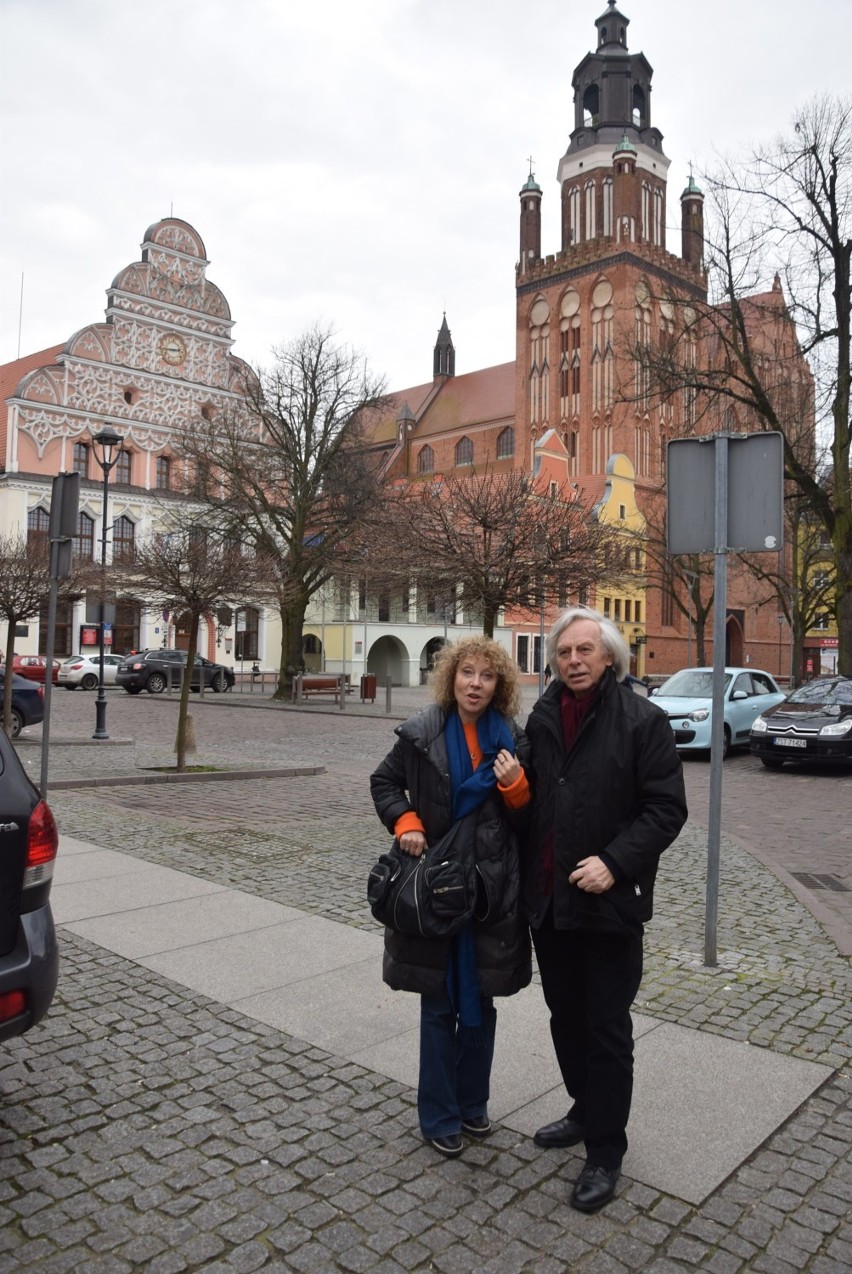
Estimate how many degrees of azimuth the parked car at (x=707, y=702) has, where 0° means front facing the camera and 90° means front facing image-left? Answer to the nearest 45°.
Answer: approximately 45°

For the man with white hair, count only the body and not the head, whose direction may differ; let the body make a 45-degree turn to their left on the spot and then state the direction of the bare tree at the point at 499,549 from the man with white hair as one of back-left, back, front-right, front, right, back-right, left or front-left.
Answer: back

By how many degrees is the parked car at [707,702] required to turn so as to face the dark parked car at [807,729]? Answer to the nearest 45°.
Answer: approximately 90° to its left

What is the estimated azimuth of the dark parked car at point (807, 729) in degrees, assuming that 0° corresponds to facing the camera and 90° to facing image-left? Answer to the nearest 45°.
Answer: approximately 45°

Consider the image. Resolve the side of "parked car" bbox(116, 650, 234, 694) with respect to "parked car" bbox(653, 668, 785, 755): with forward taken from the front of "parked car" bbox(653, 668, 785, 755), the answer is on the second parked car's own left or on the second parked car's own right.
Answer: on the second parked car's own right

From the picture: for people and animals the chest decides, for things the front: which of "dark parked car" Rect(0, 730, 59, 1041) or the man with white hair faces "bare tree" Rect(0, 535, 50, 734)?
the dark parked car

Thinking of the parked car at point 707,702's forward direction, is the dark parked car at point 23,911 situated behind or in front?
in front

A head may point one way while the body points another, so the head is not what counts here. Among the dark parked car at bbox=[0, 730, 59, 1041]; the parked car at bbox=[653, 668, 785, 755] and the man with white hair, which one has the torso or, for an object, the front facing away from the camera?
the dark parked car

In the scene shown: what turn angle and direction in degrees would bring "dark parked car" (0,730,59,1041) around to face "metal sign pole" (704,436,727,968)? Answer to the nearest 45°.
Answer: approximately 90° to its right

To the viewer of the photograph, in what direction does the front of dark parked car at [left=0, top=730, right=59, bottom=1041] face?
facing away from the viewer

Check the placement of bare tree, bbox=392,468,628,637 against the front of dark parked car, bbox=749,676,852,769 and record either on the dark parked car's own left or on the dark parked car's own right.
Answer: on the dark parked car's own right

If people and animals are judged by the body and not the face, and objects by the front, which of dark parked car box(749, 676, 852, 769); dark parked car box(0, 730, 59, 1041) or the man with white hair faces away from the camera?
dark parked car box(0, 730, 59, 1041)
